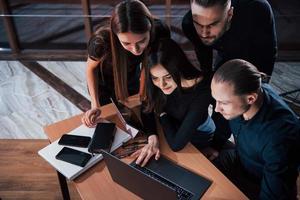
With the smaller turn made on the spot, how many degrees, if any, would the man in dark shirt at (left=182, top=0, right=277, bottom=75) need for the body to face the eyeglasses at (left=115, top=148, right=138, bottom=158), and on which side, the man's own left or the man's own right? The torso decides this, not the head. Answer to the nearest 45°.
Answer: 0° — they already face it

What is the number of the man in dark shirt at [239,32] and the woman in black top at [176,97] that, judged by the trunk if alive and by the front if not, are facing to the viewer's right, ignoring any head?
0

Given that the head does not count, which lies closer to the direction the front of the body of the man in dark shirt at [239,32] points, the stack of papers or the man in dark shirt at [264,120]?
the stack of papers

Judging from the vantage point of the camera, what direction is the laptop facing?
facing away from the viewer and to the right of the viewer

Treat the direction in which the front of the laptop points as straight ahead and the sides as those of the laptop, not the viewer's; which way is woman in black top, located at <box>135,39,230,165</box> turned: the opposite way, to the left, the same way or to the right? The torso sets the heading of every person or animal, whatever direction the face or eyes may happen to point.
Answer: the opposite way

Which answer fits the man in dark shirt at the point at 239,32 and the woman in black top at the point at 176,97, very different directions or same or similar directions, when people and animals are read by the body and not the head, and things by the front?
same or similar directions

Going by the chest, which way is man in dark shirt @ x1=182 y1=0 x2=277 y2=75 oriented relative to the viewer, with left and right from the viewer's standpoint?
facing the viewer and to the left of the viewer

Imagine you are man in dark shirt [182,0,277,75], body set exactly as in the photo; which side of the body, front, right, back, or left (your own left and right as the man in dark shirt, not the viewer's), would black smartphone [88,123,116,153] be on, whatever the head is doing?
front

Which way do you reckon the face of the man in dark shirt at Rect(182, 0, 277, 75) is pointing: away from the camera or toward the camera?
toward the camera

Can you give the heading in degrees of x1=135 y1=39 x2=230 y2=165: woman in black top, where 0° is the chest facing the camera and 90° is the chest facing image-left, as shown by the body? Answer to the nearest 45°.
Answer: approximately 45°

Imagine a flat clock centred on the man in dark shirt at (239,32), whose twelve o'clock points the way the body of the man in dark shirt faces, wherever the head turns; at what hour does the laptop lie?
The laptop is roughly at 11 o'clock from the man in dark shirt.

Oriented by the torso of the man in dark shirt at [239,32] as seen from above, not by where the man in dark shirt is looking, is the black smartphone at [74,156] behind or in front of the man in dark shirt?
in front
